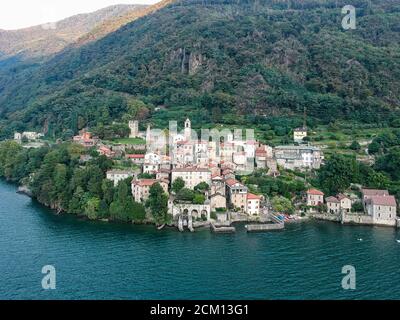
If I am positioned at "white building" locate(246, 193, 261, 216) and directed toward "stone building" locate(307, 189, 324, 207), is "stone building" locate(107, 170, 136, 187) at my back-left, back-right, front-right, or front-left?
back-left

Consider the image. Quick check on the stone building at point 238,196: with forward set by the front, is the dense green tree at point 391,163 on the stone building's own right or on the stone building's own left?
on the stone building's own left

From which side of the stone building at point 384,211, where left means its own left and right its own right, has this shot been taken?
front

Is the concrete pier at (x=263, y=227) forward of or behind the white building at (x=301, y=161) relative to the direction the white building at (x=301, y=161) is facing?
forward

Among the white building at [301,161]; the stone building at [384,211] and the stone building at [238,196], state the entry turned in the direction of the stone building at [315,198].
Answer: the white building

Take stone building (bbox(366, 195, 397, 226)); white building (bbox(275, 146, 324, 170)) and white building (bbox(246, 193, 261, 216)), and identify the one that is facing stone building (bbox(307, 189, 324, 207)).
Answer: white building (bbox(275, 146, 324, 170))

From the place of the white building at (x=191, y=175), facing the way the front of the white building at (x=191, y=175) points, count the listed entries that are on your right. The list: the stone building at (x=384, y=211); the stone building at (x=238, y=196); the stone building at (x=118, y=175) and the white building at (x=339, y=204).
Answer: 1

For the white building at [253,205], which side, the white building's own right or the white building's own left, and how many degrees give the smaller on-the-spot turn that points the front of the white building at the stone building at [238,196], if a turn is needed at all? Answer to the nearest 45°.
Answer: approximately 90° to the white building's own right

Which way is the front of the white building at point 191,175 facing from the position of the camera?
facing the viewer

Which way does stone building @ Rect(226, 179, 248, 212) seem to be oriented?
toward the camera

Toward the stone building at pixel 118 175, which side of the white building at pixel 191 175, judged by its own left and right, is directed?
right

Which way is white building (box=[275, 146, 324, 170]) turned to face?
toward the camera

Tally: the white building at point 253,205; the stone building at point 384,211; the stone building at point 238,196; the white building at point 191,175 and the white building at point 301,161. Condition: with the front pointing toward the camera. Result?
5

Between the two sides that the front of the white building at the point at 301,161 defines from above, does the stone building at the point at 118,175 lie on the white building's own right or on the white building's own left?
on the white building's own right
